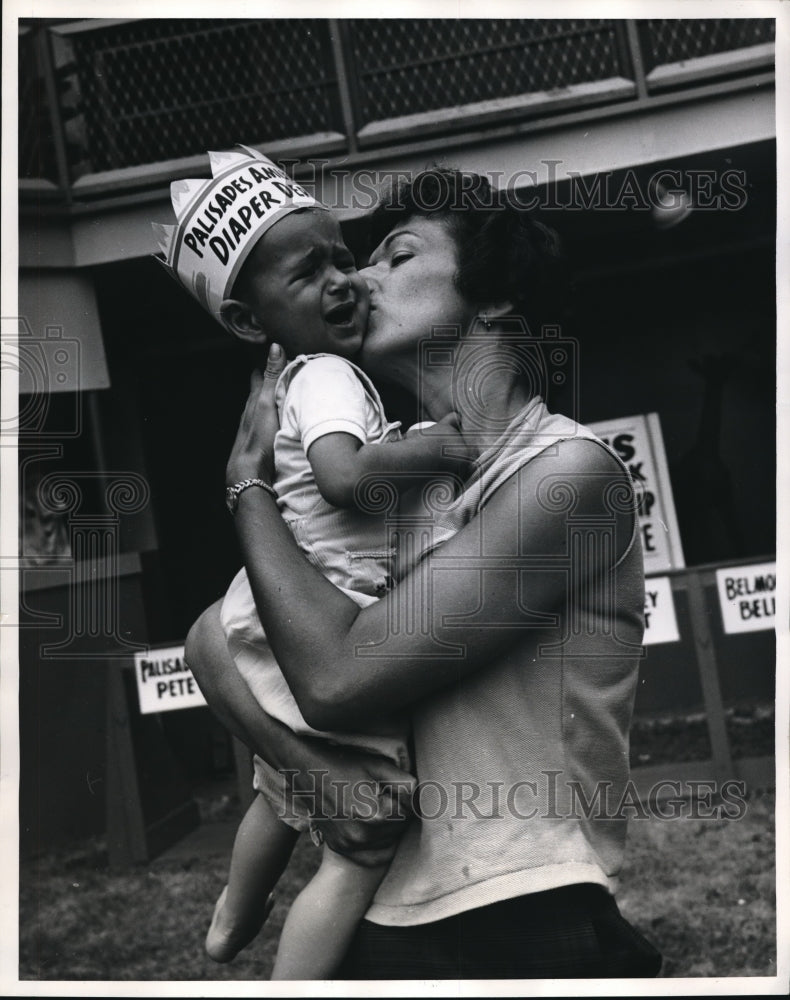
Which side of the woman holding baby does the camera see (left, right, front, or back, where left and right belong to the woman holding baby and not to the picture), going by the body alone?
left

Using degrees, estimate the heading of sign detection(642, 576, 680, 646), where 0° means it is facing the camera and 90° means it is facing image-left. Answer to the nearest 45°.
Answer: approximately 0°

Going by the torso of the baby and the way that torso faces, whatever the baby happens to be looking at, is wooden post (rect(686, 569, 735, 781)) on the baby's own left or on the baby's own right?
on the baby's own left

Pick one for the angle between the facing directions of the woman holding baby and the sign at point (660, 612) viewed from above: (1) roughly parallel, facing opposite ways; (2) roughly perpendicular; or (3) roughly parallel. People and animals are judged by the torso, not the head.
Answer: roughly perpendicular

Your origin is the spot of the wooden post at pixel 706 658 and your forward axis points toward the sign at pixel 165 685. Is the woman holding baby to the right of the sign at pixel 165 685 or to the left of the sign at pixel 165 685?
left

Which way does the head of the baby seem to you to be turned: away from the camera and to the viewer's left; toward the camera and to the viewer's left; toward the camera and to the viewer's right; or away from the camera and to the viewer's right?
toward the camera and to the viewer's right

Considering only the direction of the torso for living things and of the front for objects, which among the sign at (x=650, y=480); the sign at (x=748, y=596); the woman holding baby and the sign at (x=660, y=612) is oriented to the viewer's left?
the woman holding baby

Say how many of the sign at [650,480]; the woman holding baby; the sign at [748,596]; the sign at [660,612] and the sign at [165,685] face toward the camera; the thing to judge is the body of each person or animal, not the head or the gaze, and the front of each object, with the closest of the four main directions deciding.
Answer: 4

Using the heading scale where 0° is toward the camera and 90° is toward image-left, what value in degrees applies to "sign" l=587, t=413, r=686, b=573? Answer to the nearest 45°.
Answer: approximately 0°
